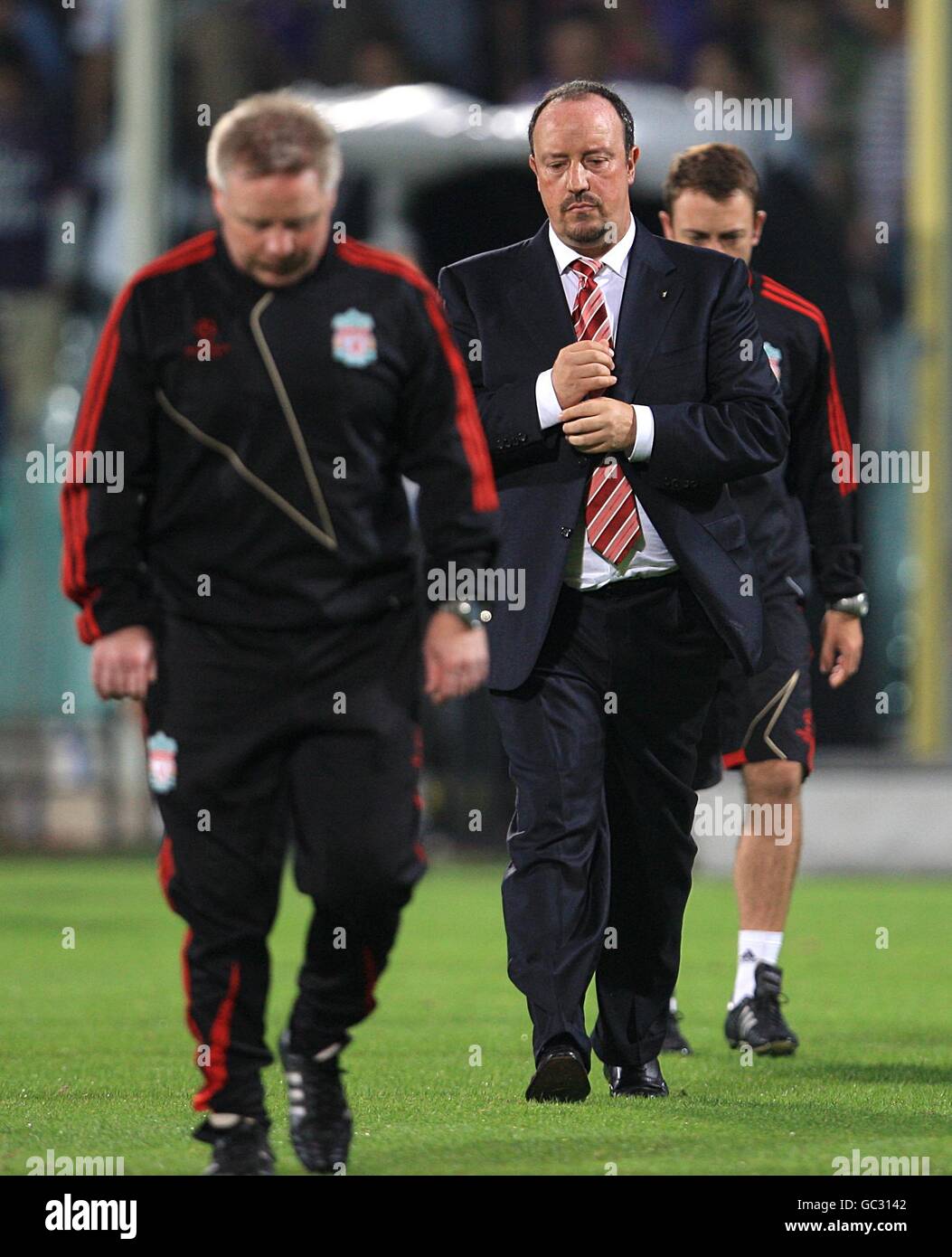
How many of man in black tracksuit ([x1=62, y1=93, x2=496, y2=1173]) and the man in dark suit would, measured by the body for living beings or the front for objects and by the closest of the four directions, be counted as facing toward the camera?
2

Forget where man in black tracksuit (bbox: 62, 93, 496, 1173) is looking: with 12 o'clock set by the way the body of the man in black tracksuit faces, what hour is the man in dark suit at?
The man in dark suit is roughly at 7 o'clock from the man in black tracksuit.

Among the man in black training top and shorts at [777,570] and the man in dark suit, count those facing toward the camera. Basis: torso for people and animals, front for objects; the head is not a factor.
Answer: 2

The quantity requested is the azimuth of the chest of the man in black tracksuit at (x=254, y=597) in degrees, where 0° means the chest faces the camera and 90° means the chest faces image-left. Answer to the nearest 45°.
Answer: approximately 0°

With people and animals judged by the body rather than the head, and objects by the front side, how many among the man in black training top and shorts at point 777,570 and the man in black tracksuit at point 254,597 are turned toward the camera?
2

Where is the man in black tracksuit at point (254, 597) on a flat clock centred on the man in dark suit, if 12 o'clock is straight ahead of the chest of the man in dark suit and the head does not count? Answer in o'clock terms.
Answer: The man in black tracksuit is roughly at 1 o'clock from the man in dark suit.

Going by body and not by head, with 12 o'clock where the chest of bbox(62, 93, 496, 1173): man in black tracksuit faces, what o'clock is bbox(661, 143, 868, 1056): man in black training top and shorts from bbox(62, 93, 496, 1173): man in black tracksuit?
bbox(661, 143, 868, 1056): man in black training top and shorts is roughly at 7 o'clock from bbox(62, 93, 496, 1173): man in black tracksuit.
